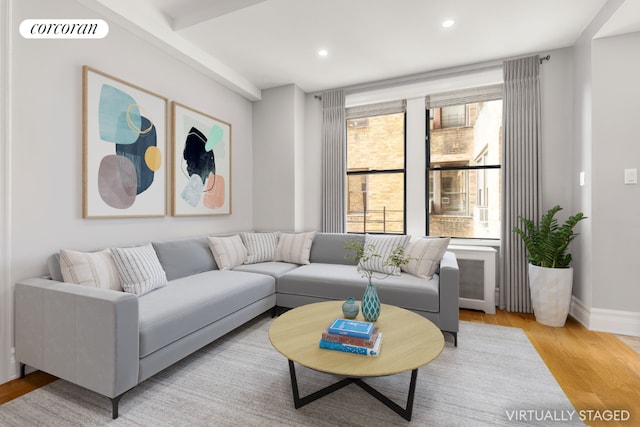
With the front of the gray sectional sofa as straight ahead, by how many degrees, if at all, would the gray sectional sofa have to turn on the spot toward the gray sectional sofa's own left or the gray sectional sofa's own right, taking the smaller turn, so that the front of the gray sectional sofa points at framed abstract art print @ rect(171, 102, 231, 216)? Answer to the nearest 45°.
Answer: approximately 135° to the gray sectional sofa's own left

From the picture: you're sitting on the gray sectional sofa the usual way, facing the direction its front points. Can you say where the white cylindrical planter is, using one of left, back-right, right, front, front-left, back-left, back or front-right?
front-left

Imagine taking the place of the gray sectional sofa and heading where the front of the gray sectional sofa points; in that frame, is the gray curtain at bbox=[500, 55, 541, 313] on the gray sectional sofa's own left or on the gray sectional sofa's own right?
on the gray sectional sofa's own left

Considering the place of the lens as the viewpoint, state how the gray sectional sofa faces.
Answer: facing the viewer and to the right of the viewer

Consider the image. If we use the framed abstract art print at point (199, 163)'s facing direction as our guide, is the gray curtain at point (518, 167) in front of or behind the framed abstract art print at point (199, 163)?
in front

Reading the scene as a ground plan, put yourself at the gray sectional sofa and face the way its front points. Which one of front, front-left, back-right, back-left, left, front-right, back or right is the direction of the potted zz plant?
front-left

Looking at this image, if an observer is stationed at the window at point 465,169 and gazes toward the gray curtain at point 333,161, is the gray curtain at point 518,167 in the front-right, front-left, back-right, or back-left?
back-left

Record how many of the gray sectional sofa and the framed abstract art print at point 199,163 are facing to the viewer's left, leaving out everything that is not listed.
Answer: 0

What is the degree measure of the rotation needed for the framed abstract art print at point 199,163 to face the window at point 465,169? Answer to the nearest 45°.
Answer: approximately 45° to its left

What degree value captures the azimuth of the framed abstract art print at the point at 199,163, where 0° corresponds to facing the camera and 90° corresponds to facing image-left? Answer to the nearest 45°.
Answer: approximately 315°

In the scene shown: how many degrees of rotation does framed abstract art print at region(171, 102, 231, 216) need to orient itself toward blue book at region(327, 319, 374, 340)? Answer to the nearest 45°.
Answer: approximately 45° to its right

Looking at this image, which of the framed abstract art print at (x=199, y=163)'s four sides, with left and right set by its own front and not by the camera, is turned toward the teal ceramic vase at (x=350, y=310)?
front

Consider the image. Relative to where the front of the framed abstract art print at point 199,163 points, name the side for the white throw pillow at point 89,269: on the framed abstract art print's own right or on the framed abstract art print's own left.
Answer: on the framed abstract art print's own right
